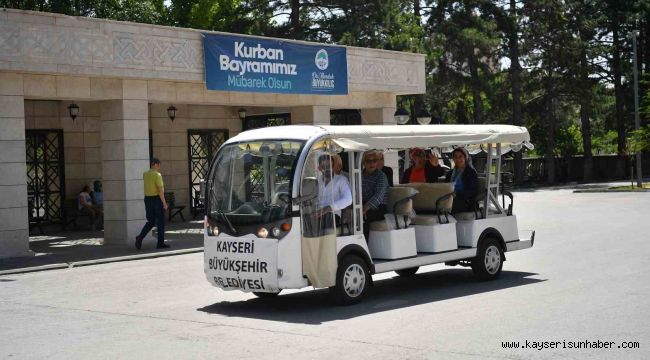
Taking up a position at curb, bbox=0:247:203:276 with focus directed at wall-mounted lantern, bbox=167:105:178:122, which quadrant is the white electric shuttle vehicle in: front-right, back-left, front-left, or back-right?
back-right

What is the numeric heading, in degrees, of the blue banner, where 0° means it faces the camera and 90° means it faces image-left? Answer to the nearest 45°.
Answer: approximately 315°

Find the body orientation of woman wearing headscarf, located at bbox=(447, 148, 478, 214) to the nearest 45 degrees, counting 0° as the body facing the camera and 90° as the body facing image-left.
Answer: approximately 45°

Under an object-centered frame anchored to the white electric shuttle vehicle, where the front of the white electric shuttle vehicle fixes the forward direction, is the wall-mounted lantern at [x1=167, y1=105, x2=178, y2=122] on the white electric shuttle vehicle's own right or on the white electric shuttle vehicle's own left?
on the white electric shuttle vehicle's own right

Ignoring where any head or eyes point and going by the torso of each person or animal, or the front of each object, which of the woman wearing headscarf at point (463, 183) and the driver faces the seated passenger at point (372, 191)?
the woman wearing headscarf

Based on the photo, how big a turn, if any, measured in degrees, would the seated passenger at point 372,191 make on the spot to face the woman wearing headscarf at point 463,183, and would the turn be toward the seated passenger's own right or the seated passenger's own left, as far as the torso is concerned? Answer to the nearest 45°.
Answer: approximately 180°

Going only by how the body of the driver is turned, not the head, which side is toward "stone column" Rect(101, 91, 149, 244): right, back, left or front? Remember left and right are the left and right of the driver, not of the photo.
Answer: right

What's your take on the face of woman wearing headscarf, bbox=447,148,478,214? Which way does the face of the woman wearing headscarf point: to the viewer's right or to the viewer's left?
to the viewer's left

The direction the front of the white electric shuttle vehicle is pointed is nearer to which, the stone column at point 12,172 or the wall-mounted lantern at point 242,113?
the stone column

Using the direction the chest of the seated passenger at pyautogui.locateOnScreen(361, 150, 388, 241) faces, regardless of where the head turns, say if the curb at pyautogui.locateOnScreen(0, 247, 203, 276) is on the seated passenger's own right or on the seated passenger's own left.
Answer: on the seated passenger's own right
